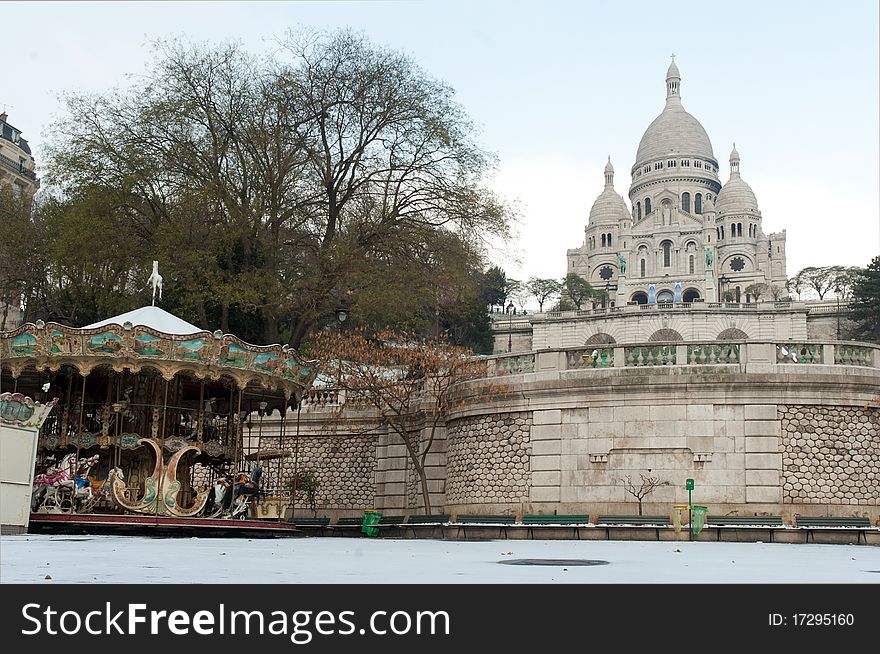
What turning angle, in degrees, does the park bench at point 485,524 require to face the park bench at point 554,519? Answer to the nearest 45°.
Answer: approximately 90° to its left

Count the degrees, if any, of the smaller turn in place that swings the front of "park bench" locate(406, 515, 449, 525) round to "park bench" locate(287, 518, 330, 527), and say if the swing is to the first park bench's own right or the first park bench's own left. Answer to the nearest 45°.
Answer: approximately 135° to the first park bench's own right

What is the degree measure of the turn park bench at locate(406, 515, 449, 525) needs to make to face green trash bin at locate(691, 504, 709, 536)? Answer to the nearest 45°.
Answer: approximately 45° to its left

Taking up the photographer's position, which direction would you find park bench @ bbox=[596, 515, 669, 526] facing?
facing the viewer

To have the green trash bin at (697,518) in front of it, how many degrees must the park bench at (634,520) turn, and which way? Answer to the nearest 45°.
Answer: approximately 45° to its left

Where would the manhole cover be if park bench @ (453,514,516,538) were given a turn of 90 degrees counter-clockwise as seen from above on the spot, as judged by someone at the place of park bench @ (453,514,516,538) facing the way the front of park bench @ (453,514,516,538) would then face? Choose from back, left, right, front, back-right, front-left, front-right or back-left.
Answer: right

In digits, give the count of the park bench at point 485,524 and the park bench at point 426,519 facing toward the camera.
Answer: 2

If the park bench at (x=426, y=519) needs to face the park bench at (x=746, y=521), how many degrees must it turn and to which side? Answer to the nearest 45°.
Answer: approximately 45° to its left

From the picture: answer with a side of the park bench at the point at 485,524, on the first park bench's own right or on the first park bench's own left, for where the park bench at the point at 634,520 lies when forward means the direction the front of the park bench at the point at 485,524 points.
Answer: on the first park bench's own left

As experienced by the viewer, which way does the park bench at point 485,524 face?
facing the viewer

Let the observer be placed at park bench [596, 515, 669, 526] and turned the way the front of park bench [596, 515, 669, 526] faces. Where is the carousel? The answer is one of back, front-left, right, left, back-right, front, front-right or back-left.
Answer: right

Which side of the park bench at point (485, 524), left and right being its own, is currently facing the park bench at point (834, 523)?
left

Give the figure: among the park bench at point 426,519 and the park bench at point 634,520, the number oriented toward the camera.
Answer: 2

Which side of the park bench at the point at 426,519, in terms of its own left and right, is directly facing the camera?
front

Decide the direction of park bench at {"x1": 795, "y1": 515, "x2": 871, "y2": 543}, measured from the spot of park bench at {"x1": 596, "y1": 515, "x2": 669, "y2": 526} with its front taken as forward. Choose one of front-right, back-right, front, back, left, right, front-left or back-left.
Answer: left
